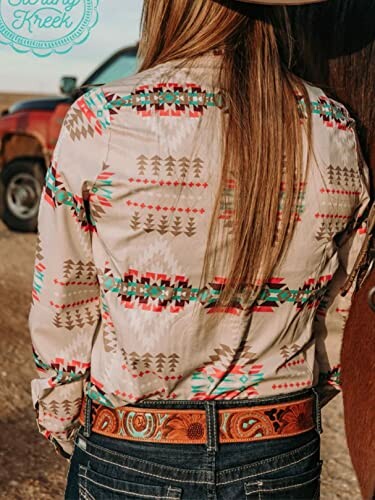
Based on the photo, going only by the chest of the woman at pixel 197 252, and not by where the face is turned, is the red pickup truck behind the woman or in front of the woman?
in front

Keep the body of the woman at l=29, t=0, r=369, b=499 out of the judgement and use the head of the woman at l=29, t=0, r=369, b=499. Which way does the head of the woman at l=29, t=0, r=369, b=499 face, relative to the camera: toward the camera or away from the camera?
away from the camera

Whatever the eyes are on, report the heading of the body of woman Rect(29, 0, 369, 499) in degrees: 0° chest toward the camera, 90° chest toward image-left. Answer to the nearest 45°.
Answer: approximately 180°
